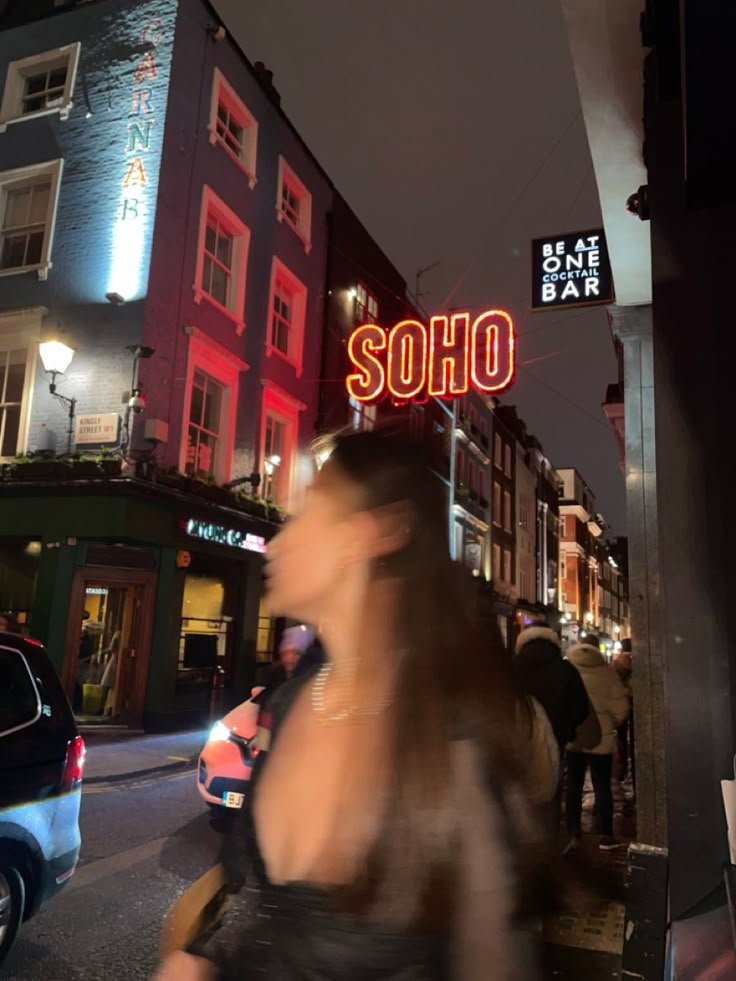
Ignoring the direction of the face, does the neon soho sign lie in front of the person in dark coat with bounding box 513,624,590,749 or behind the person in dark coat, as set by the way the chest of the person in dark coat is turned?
in front

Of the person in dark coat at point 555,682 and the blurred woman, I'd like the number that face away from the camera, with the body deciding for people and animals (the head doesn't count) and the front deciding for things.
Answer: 1

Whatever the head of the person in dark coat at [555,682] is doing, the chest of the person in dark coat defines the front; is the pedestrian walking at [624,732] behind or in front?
in front

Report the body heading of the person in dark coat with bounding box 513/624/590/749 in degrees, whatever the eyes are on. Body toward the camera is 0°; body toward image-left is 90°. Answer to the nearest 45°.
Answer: approximately 180°

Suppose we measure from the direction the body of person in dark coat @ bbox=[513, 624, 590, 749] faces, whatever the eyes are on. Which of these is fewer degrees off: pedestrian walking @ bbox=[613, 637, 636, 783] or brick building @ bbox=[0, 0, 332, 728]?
the pedestrian walking

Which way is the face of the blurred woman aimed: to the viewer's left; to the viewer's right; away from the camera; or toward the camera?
to the viewer's left

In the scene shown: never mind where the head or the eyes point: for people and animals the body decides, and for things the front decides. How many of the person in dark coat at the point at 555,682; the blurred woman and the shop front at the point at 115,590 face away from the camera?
1

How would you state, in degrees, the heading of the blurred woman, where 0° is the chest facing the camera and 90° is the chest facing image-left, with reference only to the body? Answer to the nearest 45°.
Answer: approximately 45°

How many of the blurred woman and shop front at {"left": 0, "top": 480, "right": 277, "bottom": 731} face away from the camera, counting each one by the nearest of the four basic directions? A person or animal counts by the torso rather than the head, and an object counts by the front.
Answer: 0

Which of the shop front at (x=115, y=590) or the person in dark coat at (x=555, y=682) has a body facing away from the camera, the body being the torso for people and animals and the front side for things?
the person in dark coat

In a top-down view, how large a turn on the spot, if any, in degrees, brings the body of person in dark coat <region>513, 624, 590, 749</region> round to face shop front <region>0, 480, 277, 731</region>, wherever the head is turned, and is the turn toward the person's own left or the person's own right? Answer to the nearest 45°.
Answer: approximately 45° to the person's own left

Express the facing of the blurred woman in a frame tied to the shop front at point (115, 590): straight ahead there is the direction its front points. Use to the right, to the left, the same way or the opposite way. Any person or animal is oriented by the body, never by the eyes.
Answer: to the right

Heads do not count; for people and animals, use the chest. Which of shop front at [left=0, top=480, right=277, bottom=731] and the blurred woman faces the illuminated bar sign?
the shop front

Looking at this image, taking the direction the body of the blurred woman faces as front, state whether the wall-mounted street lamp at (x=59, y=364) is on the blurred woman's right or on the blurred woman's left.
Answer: on the blurred woman's right
